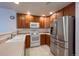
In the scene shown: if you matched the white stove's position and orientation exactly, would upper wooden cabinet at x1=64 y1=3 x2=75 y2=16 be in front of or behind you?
in front

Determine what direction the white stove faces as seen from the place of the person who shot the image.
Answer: facing the viewer

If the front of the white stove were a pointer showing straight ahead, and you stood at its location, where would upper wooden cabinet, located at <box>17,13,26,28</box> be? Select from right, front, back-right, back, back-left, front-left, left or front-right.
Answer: front-right

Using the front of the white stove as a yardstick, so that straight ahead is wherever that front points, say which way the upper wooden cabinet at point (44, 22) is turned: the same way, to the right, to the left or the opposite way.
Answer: the same way

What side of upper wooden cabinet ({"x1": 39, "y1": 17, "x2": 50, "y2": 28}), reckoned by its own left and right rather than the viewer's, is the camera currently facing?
front

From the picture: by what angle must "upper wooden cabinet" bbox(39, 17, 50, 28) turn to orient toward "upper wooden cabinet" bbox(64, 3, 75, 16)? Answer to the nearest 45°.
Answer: approximately 45° to its left

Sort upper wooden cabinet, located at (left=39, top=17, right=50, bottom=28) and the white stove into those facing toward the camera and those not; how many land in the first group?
2

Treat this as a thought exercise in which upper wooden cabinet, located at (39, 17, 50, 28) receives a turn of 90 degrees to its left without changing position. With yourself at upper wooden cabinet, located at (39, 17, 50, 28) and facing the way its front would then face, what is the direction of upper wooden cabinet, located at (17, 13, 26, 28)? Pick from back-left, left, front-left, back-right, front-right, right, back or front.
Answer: back
